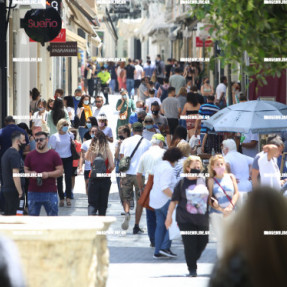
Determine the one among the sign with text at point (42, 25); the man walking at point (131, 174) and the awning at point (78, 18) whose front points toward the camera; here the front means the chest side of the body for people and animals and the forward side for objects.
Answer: the sign with text

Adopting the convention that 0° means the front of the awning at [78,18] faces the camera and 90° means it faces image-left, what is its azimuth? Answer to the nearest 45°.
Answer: approximately 270°

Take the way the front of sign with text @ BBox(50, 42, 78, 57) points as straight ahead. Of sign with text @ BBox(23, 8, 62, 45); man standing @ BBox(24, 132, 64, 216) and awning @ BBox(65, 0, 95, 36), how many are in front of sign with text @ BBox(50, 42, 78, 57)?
2

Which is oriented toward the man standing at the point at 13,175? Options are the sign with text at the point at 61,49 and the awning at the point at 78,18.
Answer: the sign with text

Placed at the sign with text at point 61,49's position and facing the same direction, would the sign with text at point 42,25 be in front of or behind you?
in front

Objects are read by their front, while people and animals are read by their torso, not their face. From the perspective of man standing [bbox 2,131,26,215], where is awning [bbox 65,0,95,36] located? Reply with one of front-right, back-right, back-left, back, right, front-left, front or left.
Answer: left

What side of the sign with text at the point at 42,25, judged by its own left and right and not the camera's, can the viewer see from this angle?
front

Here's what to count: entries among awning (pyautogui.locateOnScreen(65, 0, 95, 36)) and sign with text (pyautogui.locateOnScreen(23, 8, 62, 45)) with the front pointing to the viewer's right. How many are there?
1
